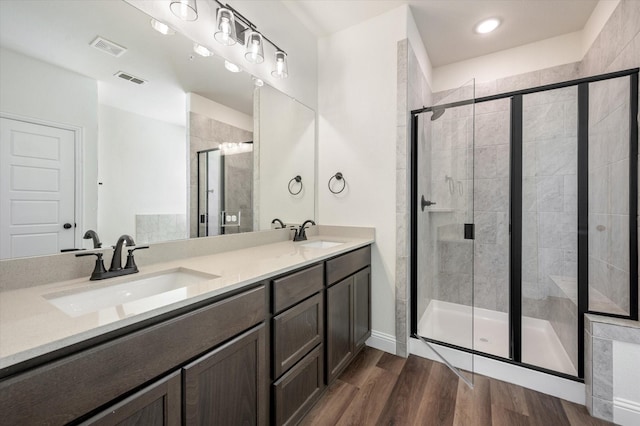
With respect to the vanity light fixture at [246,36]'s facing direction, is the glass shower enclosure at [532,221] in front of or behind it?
in front

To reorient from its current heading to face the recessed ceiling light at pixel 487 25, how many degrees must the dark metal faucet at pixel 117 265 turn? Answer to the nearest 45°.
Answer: approximately 45° to its left

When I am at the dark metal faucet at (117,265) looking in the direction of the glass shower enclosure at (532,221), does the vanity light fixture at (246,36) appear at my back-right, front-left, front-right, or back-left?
front-left

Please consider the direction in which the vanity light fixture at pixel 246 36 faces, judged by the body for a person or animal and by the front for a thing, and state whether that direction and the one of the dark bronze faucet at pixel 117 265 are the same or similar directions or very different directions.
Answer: same or similar directions

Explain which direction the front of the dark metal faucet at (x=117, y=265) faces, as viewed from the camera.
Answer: facing the viewer and to the right of the viewer

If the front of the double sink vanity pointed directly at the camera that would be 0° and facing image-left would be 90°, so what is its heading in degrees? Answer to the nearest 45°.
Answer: approximately 315°

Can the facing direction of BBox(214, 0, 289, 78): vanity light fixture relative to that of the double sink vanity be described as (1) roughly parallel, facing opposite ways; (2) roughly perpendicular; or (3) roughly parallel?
roughly parallel

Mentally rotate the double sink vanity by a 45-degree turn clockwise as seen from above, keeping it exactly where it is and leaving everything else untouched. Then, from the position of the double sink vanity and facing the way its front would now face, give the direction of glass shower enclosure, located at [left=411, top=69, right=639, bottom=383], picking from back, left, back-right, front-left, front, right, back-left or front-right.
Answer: left
